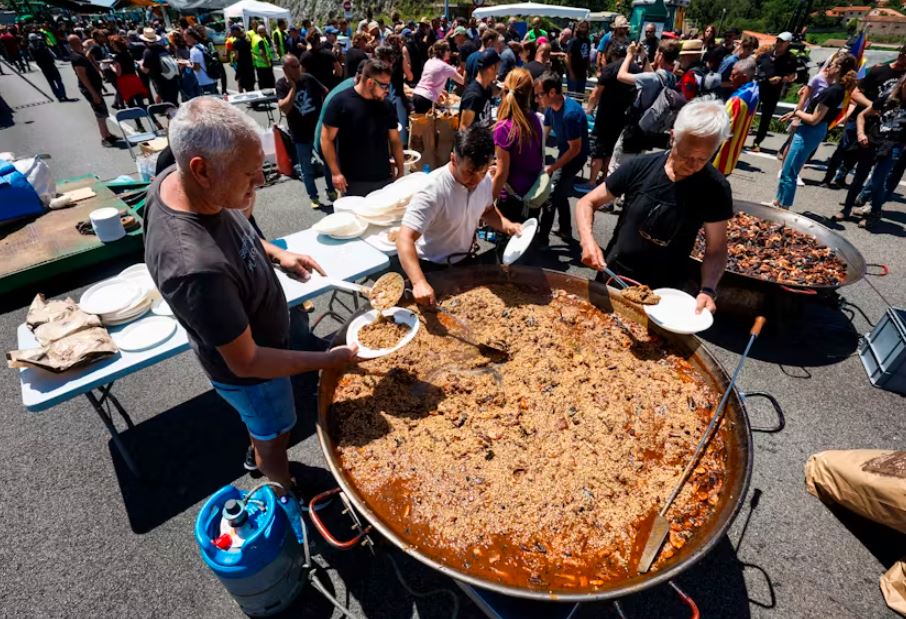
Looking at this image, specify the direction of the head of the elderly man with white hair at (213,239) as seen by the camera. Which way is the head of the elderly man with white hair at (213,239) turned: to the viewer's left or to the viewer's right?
to the viewer's right

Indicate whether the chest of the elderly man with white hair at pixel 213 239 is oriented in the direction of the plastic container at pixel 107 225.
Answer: no

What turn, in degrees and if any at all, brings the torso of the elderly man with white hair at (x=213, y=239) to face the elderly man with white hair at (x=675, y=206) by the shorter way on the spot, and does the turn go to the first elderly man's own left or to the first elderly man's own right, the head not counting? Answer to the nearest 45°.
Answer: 0° — they already face them

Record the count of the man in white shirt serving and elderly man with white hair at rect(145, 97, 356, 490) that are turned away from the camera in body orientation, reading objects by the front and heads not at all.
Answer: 0

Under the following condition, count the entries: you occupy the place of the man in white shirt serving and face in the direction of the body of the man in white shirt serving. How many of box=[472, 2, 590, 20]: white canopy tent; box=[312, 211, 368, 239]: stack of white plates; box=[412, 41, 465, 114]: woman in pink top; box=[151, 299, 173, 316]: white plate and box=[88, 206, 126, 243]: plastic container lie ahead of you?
0

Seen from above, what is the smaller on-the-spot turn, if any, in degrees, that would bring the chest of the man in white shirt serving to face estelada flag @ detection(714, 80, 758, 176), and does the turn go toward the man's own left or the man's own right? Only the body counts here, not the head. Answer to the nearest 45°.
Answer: approximately 90° to the man's own left

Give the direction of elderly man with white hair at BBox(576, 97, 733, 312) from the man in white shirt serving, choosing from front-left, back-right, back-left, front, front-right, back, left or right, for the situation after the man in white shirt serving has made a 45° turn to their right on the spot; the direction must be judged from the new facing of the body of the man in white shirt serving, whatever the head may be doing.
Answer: left

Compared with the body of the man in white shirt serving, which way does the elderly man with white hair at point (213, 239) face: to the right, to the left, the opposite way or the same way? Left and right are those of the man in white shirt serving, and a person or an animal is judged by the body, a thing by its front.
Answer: to the left

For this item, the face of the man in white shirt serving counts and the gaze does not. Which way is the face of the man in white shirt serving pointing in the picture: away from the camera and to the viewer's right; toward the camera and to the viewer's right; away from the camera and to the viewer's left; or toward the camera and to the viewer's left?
toward the camera and to the viewer's right

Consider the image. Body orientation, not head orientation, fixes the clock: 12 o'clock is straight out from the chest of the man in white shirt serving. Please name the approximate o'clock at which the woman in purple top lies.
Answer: The woman in purple top is roughly at 8 o'clock from the man in white shirt serving.

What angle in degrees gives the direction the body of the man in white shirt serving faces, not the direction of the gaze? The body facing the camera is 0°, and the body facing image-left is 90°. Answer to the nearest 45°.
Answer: approximately 315°

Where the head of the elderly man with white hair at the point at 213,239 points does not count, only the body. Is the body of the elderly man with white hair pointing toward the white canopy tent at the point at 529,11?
no

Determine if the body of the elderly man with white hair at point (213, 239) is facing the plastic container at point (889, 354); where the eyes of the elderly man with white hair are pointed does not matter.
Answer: yes

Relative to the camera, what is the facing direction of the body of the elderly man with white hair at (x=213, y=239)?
to the viewer's right

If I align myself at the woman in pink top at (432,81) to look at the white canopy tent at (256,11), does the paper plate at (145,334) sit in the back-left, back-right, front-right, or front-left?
back-left
